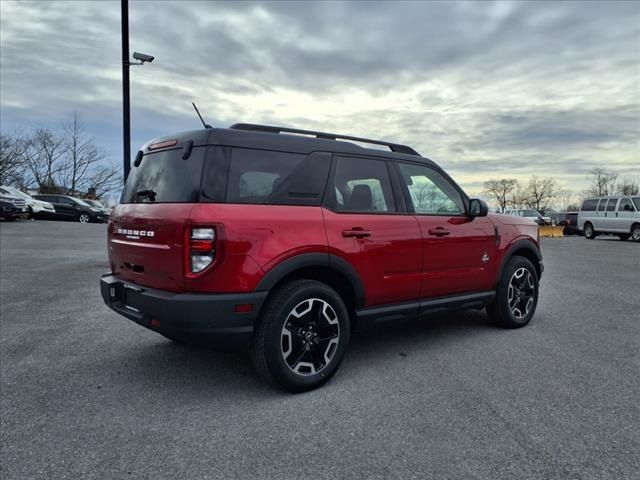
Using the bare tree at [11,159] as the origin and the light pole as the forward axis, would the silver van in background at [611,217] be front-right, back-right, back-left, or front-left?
front-left

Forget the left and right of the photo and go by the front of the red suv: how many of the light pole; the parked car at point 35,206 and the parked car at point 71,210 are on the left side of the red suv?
3

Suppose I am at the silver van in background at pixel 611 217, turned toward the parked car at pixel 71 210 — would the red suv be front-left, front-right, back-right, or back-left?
front-left

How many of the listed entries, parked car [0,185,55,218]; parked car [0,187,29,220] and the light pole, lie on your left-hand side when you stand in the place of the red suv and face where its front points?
3

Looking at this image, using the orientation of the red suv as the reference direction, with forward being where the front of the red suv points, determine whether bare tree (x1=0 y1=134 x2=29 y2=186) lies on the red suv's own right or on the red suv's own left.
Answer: on the red suv's own left

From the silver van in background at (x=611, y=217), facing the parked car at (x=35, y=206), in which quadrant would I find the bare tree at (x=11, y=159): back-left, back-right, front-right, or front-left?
front-right

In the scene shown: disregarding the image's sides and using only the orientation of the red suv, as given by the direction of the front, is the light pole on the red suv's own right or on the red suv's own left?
on the red suv's own left

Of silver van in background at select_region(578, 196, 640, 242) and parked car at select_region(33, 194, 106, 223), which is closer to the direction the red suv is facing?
the silver van in background

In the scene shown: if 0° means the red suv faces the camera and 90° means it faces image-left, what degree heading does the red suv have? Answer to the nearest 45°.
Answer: approximately 225°

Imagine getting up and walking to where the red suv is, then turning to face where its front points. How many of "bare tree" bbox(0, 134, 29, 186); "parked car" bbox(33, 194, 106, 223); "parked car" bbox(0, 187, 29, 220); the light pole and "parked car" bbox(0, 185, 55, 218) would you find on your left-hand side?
5

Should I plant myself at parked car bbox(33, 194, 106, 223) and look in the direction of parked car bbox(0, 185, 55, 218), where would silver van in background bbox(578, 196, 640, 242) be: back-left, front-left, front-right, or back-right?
back-left

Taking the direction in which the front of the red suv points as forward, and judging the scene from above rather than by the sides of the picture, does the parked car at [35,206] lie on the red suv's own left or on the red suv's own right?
on the red suv's own left

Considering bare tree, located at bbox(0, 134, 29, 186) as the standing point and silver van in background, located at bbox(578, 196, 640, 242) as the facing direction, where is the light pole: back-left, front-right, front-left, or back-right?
front-right

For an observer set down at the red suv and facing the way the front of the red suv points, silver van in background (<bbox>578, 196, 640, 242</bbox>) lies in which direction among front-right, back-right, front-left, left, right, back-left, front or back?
front

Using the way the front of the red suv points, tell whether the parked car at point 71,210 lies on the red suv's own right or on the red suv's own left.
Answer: on the red suv's own left
